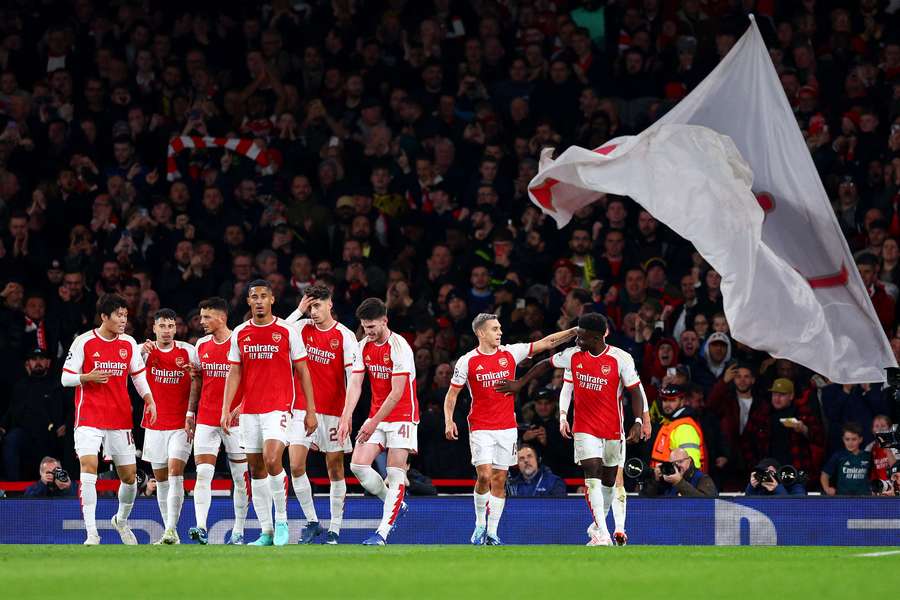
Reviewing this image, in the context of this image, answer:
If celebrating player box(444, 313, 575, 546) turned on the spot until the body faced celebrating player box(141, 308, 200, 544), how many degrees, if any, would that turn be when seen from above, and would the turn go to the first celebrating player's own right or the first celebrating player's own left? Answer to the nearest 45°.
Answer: approximately 90° to the first celebrating player's own right

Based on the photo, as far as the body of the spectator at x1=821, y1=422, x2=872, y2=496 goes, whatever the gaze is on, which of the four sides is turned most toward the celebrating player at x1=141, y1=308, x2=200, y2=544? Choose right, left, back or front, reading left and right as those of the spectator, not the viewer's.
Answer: right

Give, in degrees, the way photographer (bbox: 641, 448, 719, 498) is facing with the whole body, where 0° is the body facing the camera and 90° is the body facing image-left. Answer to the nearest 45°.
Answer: approximately 45°
